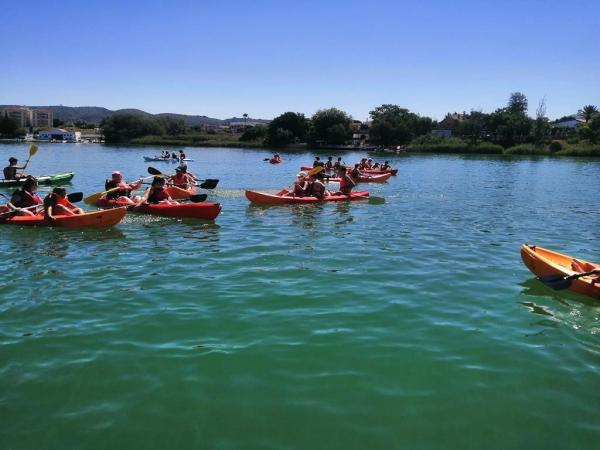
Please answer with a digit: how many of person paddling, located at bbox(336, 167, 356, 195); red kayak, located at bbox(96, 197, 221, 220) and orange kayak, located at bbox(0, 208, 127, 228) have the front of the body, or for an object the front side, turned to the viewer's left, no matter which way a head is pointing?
1

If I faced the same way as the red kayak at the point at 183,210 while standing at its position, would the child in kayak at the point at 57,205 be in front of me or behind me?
behind

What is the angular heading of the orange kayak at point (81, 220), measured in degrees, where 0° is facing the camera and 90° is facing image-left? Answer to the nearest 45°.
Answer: approximately 270°

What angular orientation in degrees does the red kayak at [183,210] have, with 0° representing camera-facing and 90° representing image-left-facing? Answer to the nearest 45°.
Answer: approximately 270°

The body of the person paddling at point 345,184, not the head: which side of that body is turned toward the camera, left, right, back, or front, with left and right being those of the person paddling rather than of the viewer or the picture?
left

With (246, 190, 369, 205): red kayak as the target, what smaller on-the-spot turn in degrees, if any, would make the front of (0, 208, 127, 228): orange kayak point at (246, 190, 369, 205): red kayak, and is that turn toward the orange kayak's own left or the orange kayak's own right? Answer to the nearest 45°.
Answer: approximately 45° to the orange kayak's own left

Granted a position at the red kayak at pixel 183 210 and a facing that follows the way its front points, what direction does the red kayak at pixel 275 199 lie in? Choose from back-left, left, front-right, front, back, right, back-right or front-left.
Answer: front-left

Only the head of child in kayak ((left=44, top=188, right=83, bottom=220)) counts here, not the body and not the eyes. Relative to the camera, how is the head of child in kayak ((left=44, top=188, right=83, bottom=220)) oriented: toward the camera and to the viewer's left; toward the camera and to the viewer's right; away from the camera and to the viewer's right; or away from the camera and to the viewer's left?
away from the camera and to the viewer's right

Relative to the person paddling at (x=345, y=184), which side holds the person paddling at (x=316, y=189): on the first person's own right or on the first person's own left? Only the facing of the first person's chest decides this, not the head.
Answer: on the first person's own left
